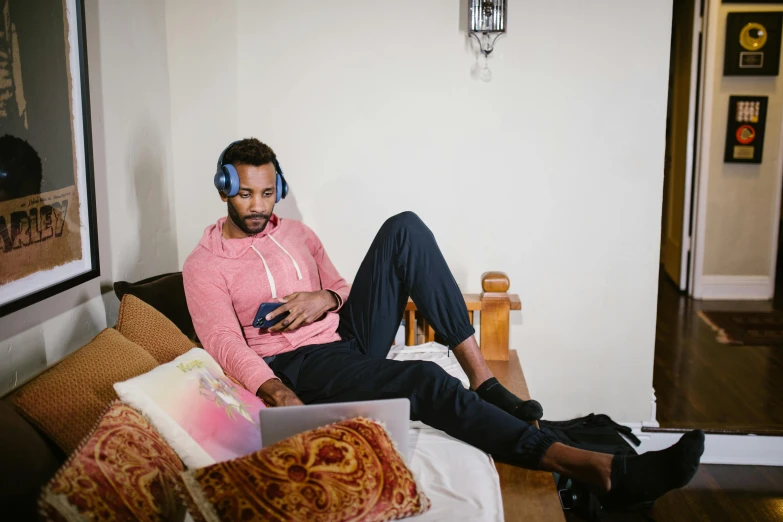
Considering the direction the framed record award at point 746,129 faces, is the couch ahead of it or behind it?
ahead

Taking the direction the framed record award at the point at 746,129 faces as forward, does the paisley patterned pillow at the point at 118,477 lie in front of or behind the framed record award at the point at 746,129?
in front

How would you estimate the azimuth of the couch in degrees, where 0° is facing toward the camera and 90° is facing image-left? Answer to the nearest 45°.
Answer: approximately 315°

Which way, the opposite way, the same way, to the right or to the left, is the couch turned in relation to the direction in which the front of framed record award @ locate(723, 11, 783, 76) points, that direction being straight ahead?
to the left

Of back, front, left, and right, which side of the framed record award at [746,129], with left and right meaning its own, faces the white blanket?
front

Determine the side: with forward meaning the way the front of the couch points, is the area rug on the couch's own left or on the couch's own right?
on the couch's own left

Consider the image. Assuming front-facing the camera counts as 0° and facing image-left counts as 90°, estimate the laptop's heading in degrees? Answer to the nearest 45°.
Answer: approximately 180°

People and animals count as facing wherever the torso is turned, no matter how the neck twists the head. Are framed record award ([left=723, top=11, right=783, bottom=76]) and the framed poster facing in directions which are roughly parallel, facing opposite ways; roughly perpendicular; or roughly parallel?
roughly perpendicular

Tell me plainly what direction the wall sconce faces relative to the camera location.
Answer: facing the viewer

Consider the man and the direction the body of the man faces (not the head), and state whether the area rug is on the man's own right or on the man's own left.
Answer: on the man's own left

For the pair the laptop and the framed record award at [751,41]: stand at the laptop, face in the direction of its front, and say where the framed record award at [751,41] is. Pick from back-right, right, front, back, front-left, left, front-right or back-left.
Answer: front-right

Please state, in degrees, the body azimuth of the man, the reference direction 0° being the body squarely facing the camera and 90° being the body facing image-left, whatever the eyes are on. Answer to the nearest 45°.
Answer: approximately 315°
